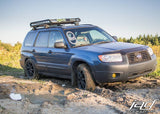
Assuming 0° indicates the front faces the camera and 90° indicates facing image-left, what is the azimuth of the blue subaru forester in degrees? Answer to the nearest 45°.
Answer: approximately 315°
